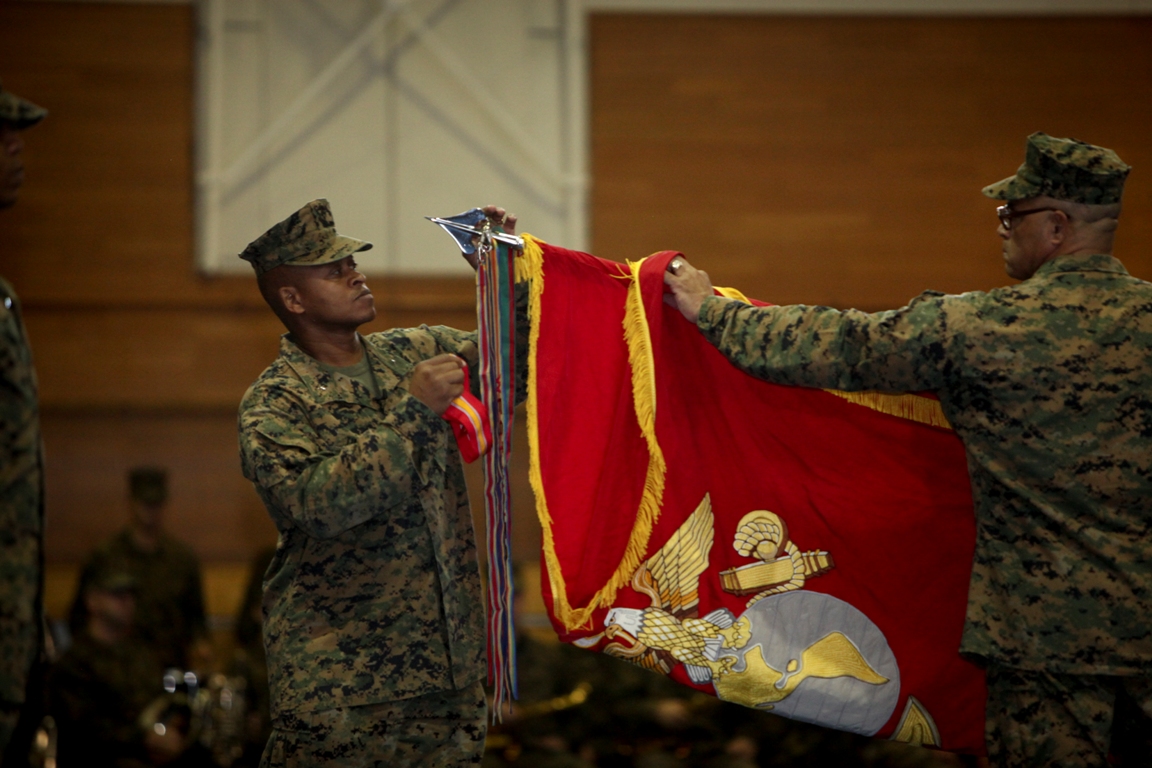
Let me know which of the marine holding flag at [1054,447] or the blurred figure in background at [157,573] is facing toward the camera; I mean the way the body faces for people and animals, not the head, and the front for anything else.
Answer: the blurred figure in background

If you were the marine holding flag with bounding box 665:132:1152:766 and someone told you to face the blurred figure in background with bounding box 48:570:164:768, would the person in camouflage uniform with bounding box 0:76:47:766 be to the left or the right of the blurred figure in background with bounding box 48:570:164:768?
left

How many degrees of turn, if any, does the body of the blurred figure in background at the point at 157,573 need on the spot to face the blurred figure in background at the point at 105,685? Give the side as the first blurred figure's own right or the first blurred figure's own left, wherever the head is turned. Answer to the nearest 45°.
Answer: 0° — they already face them

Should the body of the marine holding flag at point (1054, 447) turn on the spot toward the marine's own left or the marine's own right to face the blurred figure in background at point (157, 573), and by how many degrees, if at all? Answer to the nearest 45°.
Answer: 0° — they already face them

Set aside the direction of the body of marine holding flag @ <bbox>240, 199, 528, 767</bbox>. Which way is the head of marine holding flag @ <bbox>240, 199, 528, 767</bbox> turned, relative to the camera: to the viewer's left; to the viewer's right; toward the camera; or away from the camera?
to the viewer's right

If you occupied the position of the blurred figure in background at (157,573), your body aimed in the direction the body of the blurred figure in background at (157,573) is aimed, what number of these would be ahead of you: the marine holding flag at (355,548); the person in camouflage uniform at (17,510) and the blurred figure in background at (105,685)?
3

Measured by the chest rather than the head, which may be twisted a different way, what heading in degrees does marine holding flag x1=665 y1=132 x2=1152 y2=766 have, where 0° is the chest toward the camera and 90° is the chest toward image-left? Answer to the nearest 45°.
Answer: approximately 135°

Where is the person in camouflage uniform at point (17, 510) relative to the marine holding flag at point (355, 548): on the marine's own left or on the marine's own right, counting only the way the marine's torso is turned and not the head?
on the marine's own right

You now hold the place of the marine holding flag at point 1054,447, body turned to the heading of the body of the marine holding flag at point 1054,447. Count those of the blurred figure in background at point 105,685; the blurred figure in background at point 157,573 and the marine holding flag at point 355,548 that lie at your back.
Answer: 0

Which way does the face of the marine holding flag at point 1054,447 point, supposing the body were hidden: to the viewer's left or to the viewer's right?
to the viewer's left

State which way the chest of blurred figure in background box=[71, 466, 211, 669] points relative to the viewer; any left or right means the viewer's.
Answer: facing the viewer

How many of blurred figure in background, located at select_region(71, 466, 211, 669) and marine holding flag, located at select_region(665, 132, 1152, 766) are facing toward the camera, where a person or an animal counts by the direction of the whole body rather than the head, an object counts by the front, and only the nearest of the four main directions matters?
1

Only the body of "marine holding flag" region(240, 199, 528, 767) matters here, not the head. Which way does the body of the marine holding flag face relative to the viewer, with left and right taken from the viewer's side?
facing the viewer and to the right of the viewer

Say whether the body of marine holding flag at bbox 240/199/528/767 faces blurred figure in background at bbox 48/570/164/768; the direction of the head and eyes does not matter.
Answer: no

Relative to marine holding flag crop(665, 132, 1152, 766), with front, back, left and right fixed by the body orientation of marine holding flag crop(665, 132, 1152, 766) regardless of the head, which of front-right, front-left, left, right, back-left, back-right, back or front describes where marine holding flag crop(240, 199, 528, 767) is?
front-left
